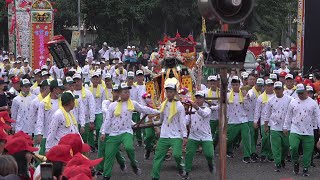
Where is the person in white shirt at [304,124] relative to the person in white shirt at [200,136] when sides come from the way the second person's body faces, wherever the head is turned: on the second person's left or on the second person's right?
on the second person's left

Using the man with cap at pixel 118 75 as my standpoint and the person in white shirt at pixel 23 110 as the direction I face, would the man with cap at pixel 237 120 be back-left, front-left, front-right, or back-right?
front-left

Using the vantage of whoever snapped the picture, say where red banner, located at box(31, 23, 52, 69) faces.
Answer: facing the viewer

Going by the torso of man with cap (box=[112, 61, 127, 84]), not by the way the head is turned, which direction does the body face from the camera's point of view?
toward the camera

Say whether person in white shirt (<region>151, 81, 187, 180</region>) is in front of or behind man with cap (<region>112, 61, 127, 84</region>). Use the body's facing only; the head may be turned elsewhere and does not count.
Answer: in front

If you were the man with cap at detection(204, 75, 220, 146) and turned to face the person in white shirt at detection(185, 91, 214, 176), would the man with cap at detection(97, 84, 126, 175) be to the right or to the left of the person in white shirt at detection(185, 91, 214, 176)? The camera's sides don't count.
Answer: right

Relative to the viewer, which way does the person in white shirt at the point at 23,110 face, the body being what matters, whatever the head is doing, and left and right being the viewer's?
facing the viewer and to the right of the viewer

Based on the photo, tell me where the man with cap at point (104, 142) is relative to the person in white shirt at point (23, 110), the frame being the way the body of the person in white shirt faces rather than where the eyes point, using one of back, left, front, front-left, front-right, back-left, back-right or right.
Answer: front

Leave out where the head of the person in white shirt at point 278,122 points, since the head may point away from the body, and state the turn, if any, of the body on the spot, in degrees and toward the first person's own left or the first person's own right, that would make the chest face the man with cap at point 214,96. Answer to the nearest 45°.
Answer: approximately 135° to the first person's own right

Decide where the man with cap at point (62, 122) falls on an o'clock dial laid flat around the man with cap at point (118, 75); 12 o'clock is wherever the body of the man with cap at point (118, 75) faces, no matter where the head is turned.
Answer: the man with cap at point (62, 122) is roughly at 12 o'clock from the man with cap at point (118, 75).

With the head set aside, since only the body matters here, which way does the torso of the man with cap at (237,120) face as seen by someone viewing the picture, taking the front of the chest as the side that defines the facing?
toward the camera

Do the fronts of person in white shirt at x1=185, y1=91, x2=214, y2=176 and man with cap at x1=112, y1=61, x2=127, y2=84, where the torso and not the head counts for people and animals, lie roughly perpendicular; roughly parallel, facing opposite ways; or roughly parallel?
roughly parallel

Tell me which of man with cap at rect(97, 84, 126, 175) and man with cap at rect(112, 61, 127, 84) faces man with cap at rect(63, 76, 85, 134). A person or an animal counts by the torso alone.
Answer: man with cap at rect(112, 61, 127, 84)

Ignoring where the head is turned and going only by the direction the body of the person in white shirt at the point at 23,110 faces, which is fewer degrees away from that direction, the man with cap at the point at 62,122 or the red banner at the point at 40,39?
the man with cap

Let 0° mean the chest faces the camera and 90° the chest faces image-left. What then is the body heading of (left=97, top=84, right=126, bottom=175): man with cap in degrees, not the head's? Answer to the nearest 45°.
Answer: approximately 315°

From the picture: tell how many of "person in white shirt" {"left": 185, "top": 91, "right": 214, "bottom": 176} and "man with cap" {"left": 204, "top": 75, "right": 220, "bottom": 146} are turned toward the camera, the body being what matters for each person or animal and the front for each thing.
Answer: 2

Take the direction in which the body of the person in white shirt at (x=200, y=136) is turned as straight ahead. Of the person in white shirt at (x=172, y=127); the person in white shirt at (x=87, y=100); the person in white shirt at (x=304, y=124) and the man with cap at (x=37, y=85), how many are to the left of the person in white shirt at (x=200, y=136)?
1
